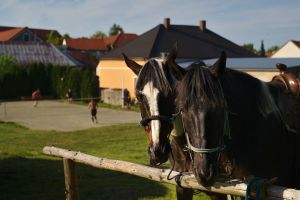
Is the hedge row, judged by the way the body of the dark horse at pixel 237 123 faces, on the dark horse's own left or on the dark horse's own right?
on the dark horse's own right

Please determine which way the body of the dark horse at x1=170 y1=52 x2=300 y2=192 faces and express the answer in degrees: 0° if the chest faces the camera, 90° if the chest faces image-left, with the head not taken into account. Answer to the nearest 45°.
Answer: approximately 45°

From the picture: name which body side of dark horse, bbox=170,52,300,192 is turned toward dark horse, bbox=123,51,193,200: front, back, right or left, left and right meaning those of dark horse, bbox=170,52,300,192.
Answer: right

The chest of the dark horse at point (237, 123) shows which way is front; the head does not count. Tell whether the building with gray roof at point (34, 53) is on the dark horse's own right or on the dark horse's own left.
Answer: on the dark horse's own right

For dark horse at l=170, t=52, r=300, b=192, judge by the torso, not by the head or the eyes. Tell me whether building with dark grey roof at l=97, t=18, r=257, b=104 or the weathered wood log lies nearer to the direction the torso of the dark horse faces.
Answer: the weathered wood log

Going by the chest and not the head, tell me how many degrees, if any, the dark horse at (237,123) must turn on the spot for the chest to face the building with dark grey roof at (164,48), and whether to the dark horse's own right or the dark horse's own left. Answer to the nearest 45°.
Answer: approximately 135° to the dark horse's own right
